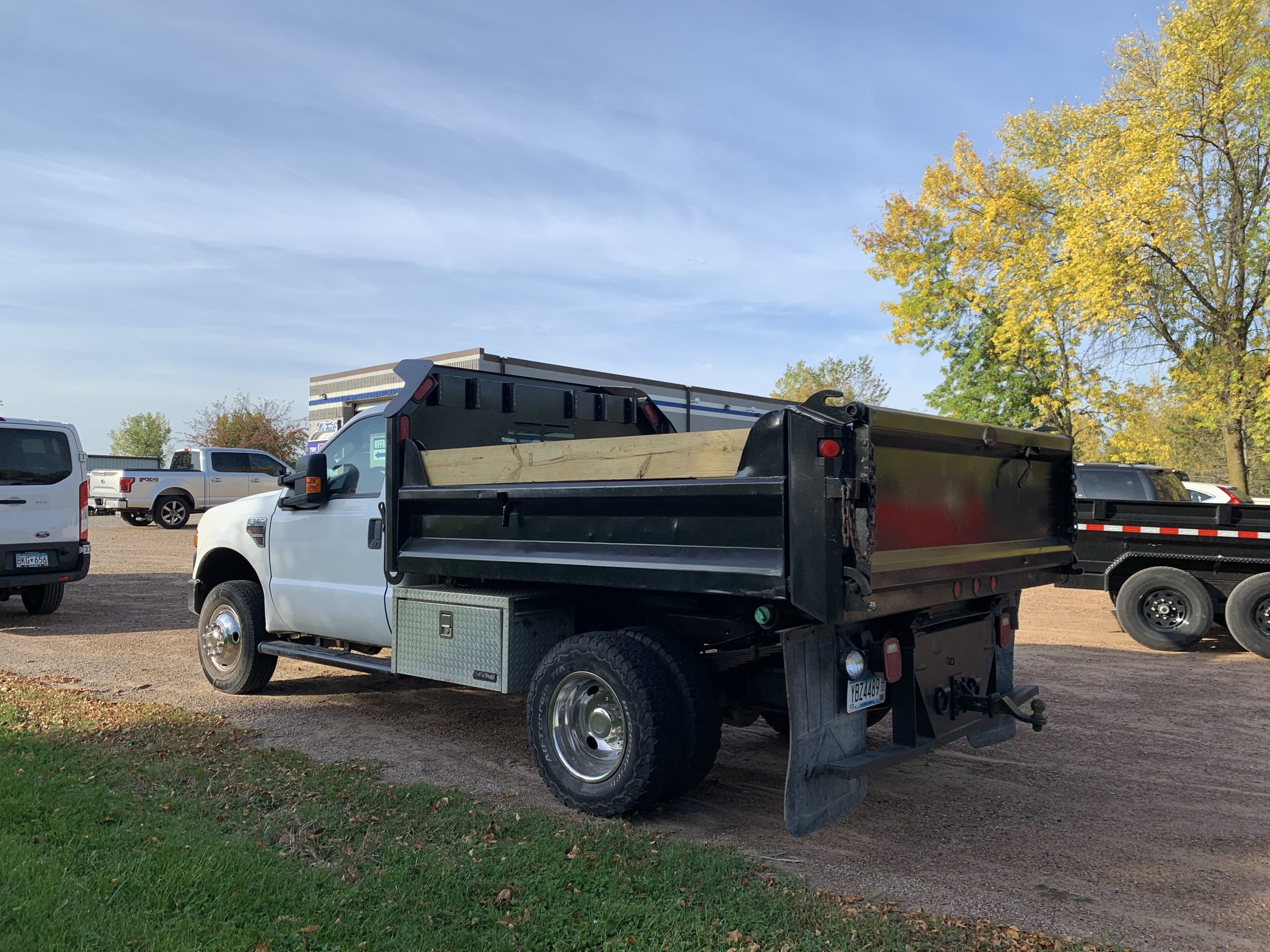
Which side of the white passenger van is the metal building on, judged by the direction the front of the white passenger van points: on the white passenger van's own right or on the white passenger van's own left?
on the white passenger van's own right

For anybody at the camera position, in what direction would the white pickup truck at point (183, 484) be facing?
facing away from the viewer and to the right of the viewer

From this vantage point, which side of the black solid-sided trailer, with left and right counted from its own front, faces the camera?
right

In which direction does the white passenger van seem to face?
away from the camera
